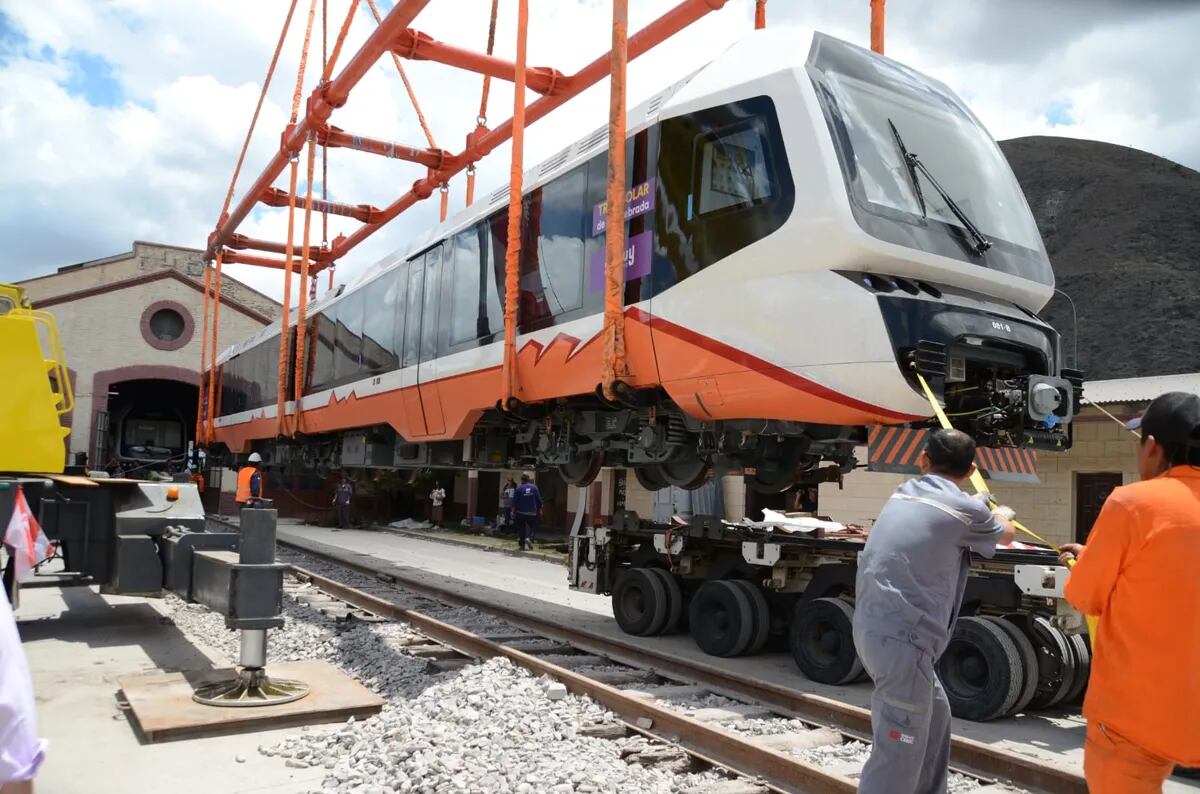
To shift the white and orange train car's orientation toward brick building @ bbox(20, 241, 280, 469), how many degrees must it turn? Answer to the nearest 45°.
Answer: approximately 180°

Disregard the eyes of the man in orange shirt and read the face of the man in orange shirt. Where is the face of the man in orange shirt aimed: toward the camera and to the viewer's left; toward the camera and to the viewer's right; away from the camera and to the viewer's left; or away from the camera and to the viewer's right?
away from the camera and to the viewer's left

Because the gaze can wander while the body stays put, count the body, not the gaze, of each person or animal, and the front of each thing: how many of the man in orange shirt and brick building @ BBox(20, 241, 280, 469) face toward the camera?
1

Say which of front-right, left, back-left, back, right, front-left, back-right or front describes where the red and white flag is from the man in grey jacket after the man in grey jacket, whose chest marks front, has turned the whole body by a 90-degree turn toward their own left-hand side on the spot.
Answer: front-left

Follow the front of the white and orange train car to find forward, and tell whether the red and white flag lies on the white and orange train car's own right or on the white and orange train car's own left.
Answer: on the white and orange train car's own right

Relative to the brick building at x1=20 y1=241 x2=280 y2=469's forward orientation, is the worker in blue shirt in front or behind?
in front

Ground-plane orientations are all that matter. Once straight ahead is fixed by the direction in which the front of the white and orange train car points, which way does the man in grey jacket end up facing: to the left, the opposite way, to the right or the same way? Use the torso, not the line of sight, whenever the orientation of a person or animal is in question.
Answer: to the left

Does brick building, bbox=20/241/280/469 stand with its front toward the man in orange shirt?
yes

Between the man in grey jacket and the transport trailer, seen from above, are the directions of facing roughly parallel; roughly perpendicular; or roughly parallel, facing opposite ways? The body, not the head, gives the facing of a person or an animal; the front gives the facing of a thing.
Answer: roughly perpendicular

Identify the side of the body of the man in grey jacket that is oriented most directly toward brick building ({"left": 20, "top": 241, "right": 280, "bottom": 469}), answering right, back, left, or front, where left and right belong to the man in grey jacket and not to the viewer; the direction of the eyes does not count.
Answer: left

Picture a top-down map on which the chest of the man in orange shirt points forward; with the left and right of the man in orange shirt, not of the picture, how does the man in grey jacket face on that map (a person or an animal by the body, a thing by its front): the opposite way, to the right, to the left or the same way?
to the right

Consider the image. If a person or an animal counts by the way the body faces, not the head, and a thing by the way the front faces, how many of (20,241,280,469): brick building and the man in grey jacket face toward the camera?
1
